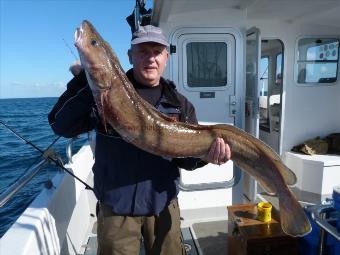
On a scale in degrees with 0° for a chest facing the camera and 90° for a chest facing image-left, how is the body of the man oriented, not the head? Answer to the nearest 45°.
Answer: approximately 0°

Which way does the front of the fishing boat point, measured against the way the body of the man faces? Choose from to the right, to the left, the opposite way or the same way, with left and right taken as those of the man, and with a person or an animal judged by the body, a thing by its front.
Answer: the opposite way

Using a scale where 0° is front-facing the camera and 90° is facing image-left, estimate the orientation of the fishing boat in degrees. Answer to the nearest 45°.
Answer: approximately 180°

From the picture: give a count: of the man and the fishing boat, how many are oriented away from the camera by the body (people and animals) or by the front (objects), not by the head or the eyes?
1

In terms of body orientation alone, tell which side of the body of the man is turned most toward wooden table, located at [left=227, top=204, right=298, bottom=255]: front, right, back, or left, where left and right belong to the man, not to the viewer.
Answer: left
